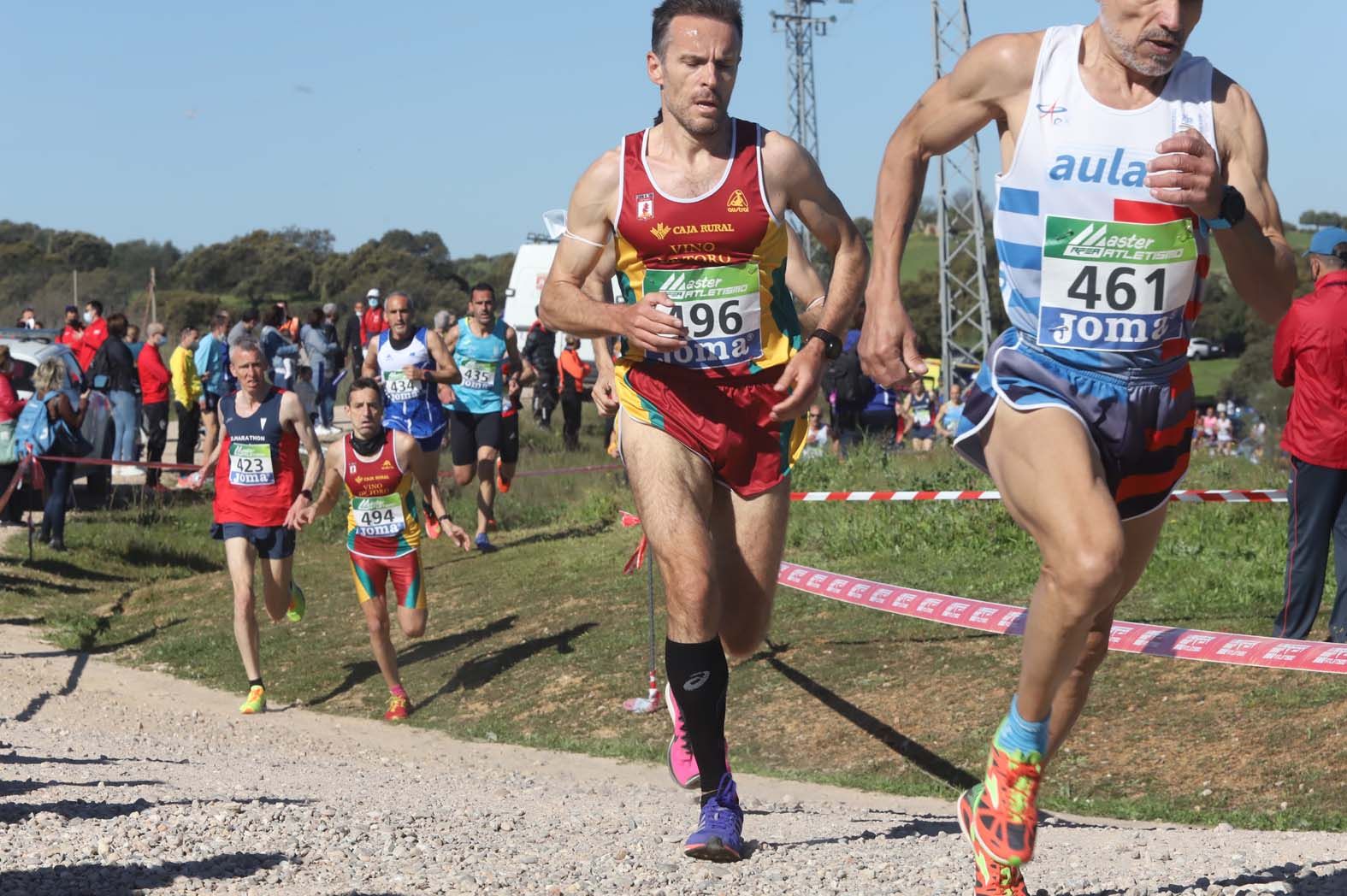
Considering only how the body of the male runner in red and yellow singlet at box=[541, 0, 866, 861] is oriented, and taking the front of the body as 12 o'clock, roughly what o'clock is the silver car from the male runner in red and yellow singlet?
The silver car is roughly at 5 o'clock from the male runner in red and yellow singlet.

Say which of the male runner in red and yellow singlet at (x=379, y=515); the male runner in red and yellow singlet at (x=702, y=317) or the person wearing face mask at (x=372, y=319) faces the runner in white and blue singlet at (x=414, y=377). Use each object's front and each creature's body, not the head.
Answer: the person wearing face mask

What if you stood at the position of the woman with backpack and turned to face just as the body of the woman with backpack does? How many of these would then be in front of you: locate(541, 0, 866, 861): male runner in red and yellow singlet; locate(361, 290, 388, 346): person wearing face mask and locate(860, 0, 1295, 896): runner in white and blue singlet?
1

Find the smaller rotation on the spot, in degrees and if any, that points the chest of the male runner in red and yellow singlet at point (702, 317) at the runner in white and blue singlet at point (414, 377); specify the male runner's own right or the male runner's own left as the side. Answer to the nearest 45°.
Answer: approximately 180°

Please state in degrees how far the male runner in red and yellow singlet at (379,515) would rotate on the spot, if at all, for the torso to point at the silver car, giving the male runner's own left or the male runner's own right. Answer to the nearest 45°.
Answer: approximately 180°

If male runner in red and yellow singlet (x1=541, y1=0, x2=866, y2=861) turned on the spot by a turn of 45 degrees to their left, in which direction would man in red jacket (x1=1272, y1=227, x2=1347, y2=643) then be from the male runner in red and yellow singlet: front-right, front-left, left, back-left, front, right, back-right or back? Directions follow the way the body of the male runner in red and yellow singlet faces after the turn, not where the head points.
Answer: left

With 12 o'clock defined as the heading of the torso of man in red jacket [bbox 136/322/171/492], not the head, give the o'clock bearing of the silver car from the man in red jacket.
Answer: The silver car is roughly at 4 o'clock from the man in red jacket.

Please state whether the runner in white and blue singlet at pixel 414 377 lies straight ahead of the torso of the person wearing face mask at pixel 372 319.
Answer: yes

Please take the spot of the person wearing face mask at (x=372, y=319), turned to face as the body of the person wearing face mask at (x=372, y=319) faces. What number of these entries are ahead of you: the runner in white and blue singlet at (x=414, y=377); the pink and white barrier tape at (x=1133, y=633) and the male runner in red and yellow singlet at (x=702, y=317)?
3

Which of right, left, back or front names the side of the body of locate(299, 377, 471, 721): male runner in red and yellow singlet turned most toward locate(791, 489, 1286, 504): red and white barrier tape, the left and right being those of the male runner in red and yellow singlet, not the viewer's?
left

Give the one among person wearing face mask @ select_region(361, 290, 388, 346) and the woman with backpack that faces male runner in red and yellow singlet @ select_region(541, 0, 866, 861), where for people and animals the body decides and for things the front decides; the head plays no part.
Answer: the person wearing face mask
